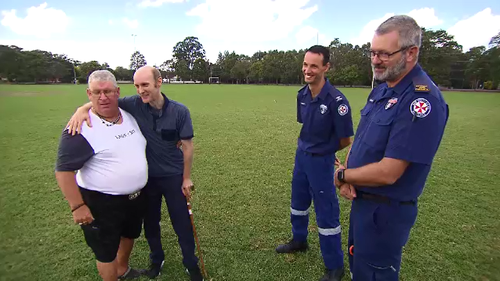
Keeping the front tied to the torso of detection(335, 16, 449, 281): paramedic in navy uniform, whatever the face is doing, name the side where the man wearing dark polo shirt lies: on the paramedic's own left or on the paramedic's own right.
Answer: on the paramedic's own right

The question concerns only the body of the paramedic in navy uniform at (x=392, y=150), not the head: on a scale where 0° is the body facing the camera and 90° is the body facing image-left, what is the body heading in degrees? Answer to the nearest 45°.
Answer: approximately 45°

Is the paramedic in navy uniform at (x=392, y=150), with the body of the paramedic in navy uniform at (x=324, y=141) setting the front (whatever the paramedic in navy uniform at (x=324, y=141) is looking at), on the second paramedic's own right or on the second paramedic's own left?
on the second paramedic's own left

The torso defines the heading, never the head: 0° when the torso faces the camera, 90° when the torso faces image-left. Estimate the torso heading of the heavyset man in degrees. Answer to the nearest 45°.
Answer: approximately 315°

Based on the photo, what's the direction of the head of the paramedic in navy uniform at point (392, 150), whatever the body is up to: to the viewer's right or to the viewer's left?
to the viewer's left

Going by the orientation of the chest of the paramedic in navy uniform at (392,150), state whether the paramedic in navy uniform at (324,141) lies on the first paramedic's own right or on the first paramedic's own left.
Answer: on the first paramedic's own right

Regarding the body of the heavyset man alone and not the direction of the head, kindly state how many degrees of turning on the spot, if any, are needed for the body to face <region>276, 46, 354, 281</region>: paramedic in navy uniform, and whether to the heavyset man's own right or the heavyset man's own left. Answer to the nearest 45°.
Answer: approximately 45° to the heavyset man's own left
